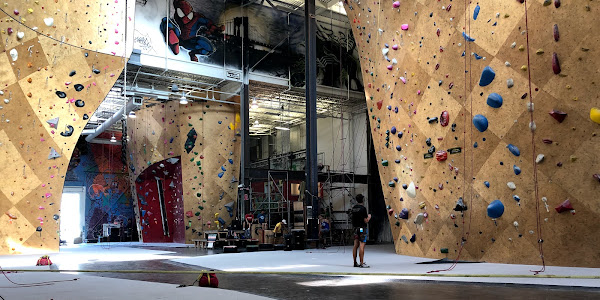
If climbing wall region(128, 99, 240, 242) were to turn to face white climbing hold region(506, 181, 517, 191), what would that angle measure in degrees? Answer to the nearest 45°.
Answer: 0° — it already faces it

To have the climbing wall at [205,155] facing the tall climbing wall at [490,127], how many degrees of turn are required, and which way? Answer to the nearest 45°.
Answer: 0° — it already faces it

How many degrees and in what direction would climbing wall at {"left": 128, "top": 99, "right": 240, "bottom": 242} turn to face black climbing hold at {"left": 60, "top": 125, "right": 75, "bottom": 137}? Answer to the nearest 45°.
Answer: approximately 45° to its right

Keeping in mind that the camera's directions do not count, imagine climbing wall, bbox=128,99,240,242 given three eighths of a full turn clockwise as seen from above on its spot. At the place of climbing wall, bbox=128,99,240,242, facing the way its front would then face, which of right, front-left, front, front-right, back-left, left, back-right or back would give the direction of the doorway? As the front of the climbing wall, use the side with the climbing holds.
front

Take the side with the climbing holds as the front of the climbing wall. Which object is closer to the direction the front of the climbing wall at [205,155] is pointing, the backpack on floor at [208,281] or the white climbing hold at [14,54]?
the backpack on floor

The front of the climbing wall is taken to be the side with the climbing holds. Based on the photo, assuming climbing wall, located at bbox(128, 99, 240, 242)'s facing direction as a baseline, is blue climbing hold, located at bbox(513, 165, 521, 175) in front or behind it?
in front

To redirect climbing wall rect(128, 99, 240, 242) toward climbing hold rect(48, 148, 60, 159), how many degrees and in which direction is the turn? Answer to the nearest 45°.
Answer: approximately 45° to its right

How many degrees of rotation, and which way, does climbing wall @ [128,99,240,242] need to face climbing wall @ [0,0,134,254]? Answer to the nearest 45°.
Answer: approximately 45° to its right

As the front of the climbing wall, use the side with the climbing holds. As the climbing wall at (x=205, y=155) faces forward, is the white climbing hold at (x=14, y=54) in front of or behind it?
in front

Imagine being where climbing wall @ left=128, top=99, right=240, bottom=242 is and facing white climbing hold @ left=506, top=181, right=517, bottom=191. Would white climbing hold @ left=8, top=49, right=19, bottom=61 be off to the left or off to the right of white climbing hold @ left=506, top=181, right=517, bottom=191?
right

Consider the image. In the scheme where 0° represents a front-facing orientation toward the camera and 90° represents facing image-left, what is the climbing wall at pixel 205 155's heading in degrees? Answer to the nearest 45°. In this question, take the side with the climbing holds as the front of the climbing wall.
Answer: approximately 0°
